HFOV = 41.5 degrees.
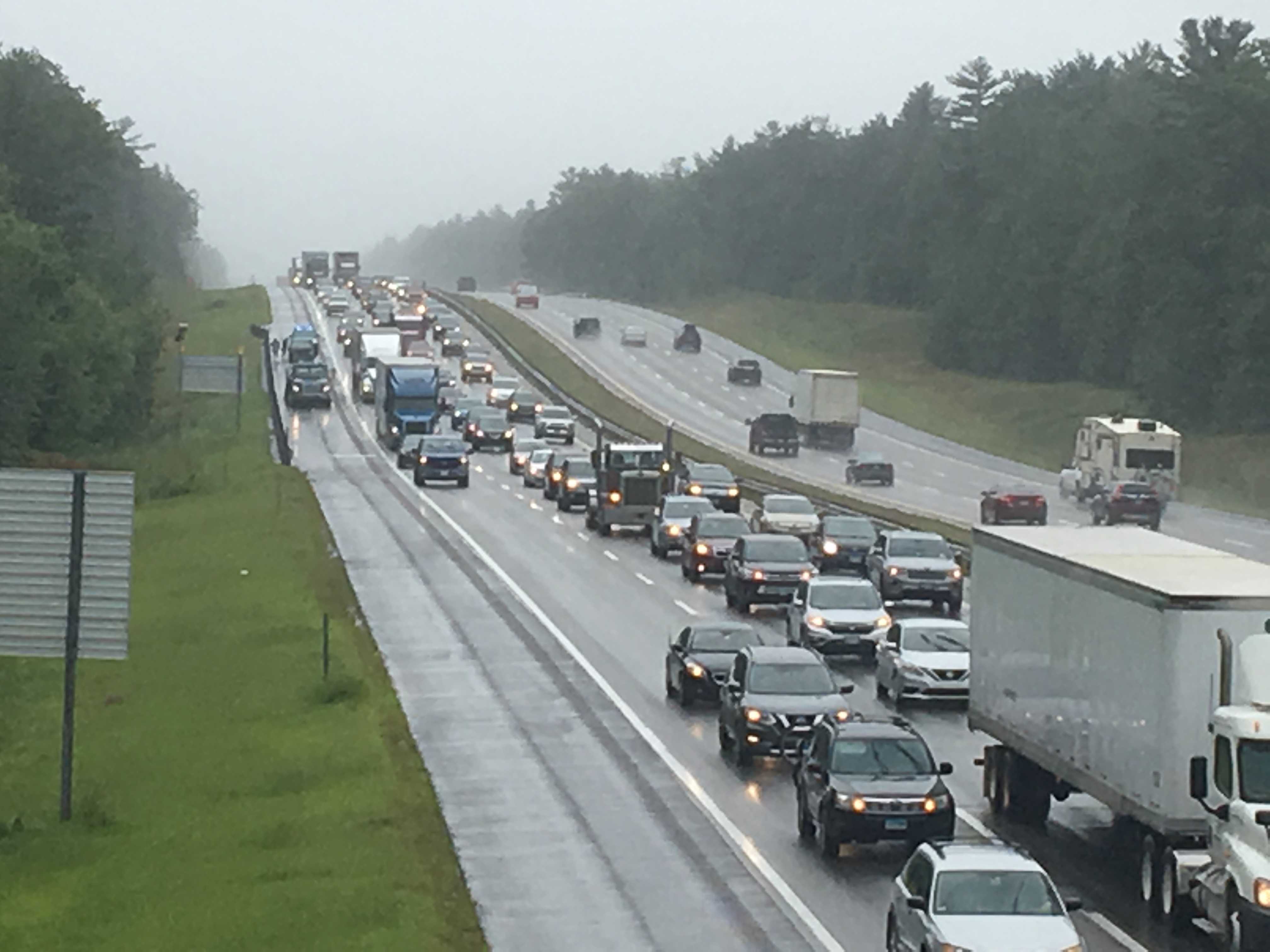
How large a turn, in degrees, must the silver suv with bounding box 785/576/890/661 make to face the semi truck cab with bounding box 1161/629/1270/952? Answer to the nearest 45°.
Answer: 0° — it already faces it

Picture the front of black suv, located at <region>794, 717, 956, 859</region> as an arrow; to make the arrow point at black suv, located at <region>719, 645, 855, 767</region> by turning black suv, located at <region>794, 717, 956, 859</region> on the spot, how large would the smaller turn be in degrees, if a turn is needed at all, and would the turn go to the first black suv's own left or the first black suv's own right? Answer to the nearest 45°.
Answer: approximately 180°

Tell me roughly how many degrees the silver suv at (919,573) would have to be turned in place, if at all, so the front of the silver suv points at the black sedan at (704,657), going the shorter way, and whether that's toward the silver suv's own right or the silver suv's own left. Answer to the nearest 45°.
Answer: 0° — it already faces it

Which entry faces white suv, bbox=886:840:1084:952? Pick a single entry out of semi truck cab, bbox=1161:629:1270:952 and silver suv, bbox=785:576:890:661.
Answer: silver suv, bbox=785:576:890:661

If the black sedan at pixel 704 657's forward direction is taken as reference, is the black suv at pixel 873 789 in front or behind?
in front

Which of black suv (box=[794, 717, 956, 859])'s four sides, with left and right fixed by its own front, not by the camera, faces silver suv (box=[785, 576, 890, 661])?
back

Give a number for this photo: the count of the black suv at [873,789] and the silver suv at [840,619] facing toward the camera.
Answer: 2

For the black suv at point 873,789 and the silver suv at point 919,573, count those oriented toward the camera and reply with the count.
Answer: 2

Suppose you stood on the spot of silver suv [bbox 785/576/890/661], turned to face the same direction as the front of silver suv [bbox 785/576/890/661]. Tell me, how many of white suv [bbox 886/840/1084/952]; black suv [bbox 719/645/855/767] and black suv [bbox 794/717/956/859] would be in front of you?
3

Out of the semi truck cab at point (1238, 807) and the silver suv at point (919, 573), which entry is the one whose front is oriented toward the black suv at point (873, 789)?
the silver suv
